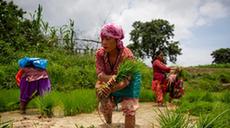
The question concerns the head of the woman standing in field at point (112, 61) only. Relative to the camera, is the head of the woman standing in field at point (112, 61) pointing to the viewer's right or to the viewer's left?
to the viewer's left

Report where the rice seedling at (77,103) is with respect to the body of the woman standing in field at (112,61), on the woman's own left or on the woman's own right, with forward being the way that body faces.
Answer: on the woman's own right

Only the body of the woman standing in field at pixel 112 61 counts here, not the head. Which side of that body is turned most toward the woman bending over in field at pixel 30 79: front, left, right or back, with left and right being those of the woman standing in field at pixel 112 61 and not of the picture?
right

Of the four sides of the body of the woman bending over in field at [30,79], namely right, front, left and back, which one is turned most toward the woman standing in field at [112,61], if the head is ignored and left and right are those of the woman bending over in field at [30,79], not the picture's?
back

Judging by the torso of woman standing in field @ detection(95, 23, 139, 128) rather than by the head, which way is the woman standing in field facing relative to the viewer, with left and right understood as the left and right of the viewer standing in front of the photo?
facing the viewer and to the left of the viewer

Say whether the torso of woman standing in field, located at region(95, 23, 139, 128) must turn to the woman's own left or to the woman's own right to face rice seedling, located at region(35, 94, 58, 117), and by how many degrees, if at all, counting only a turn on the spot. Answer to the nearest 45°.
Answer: approximately 90° to the woman's own right

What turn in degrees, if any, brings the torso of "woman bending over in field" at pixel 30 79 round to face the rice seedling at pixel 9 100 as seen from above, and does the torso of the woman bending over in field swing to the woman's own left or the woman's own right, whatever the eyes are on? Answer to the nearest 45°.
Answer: approximately 45° to the woman's own left

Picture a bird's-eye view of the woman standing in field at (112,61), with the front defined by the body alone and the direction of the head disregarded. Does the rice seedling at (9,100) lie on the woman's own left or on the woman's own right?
on the woman's own right

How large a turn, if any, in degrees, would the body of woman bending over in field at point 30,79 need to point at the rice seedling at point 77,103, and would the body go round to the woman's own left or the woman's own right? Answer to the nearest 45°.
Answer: approximately 135° to the woman's own right
